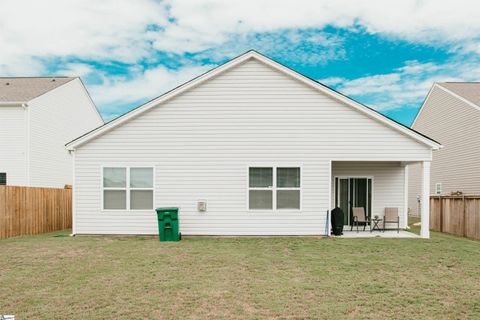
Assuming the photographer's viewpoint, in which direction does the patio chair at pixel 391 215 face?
facing the viewer

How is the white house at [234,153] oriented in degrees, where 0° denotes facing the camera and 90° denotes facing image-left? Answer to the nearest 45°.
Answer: approximately 180°

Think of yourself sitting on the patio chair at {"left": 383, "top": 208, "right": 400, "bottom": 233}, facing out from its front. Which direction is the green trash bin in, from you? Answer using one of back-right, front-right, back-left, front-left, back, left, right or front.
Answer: front-right

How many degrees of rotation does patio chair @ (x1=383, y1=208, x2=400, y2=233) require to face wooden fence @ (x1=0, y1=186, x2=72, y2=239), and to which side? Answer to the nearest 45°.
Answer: approximately 90° to its right

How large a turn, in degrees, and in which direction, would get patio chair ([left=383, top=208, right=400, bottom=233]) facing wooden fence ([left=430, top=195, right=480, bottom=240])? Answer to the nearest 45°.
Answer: approximately 135° to its left
